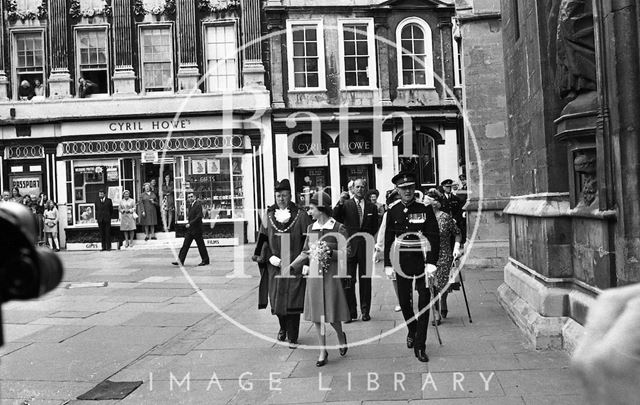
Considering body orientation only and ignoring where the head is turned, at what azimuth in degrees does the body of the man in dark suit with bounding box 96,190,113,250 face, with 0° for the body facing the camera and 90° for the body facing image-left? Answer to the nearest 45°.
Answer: approximately 0°

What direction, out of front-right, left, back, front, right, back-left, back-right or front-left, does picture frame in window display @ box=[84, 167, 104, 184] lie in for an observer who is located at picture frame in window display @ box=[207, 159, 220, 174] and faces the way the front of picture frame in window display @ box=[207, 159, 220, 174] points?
right

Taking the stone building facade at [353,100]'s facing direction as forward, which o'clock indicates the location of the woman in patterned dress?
The woman in patterned dress is roughly at 12 o'clock from the stone building facade.

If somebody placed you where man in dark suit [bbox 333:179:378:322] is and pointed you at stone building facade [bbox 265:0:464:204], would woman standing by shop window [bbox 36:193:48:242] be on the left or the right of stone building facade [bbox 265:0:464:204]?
left

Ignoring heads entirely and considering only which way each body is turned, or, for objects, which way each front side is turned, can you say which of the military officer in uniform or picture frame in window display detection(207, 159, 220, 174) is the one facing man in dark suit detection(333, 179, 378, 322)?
the picture frame in window display

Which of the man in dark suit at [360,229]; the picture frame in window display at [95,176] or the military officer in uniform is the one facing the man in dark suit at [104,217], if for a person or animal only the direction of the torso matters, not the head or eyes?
the picture frame in window display

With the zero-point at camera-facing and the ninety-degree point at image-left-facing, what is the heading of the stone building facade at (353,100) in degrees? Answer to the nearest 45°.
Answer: approximately 0°
